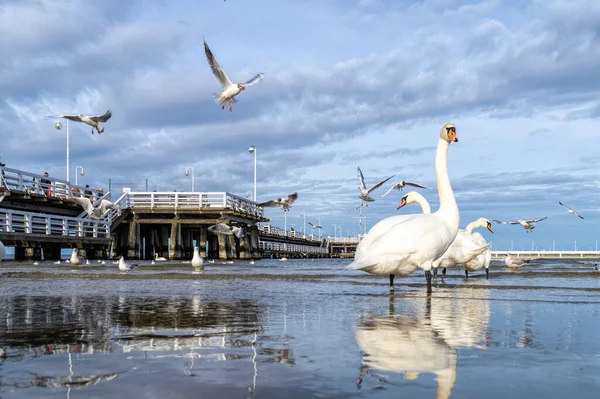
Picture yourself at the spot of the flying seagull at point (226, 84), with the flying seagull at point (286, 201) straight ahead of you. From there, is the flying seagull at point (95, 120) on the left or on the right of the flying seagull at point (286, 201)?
left

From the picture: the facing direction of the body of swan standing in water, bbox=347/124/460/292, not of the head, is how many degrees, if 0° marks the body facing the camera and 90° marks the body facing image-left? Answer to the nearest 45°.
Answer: approximately 270°
